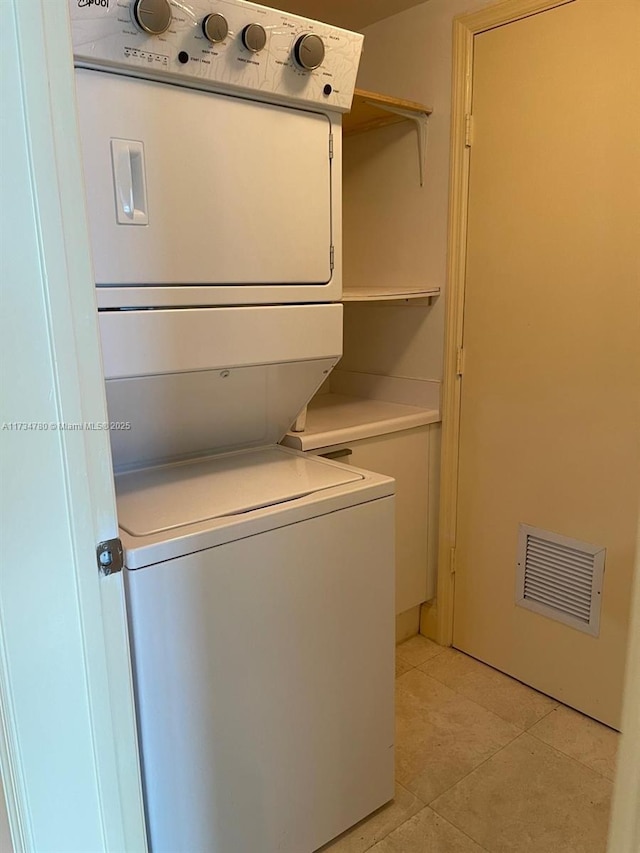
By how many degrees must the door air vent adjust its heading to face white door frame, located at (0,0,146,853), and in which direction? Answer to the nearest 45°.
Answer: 0° — it already faces it

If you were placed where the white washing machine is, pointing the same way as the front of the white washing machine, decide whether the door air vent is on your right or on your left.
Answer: on your left

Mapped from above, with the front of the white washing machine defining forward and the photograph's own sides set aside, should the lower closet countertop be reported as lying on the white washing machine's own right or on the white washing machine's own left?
on the white washing machine's own left

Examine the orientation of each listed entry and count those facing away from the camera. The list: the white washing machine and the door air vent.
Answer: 0

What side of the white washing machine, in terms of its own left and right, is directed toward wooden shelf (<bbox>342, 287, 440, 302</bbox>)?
left

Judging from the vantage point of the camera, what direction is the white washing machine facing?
facing the viewer and to the right of the viewer

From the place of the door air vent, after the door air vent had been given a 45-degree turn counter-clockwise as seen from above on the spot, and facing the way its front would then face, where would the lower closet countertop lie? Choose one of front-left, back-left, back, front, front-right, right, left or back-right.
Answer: right

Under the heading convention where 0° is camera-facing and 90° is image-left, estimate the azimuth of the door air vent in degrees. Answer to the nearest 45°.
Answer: approximately 45°

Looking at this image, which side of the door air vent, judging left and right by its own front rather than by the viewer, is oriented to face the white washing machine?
front
